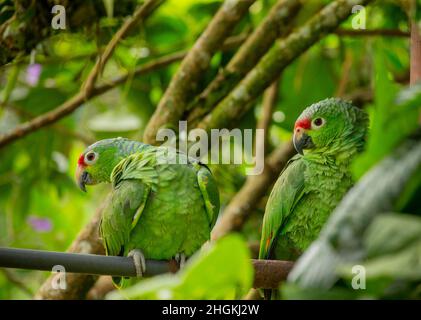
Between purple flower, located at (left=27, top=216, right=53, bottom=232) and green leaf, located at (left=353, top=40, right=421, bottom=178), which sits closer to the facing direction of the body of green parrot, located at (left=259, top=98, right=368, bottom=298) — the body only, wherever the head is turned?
the green leaf

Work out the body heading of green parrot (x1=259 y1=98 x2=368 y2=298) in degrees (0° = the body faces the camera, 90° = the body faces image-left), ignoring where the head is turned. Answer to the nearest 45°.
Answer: approximately 315°

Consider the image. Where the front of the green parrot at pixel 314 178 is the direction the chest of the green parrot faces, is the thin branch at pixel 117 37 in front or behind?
behind
